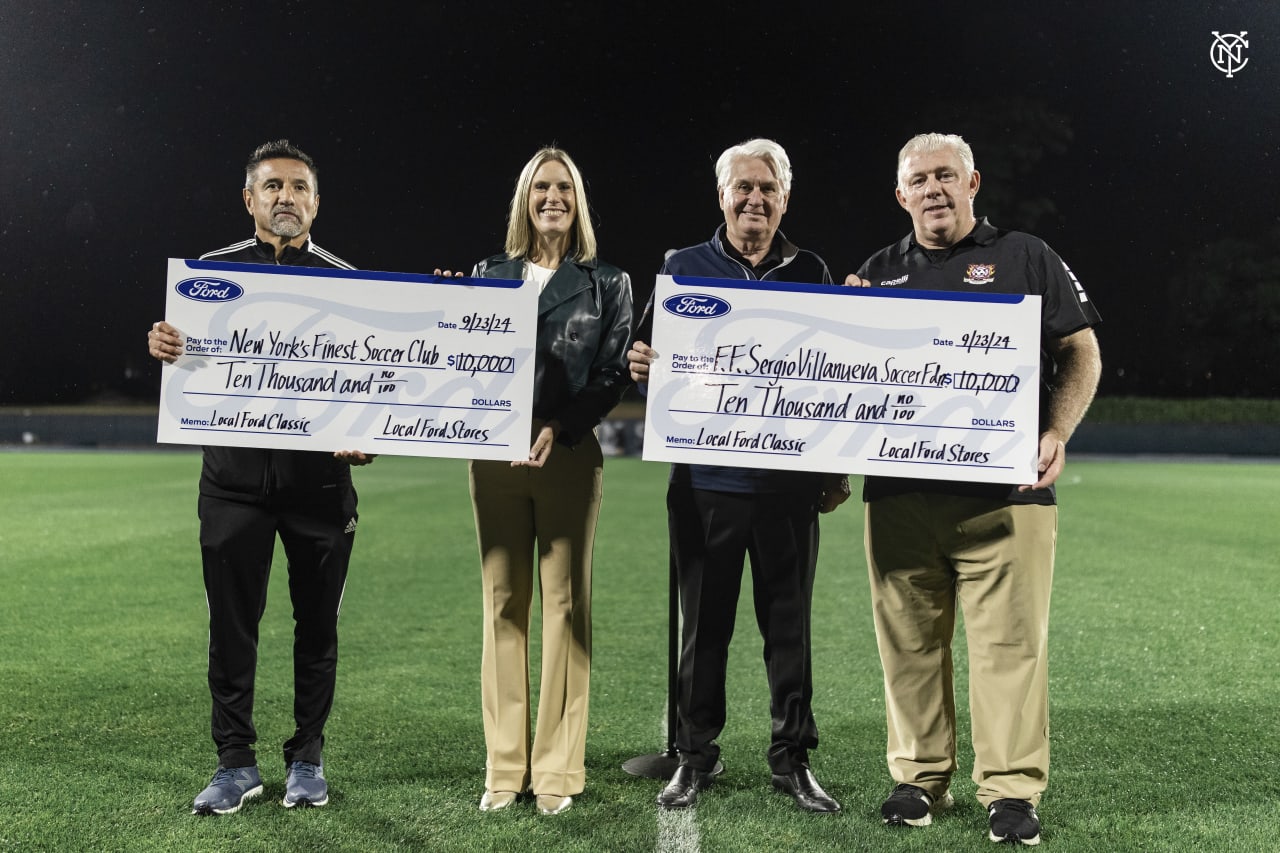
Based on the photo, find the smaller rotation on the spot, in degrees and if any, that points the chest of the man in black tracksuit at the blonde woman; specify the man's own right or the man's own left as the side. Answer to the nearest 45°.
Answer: approximately 90° to the man's own left

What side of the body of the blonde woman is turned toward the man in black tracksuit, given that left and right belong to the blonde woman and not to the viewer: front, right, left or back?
right

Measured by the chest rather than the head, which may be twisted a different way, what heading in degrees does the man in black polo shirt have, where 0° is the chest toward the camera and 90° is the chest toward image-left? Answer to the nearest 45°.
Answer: approximately 0°

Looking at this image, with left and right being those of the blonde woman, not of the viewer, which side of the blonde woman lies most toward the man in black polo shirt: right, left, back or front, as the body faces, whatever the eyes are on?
left

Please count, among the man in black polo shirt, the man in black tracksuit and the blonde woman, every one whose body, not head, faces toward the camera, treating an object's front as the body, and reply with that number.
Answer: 3
